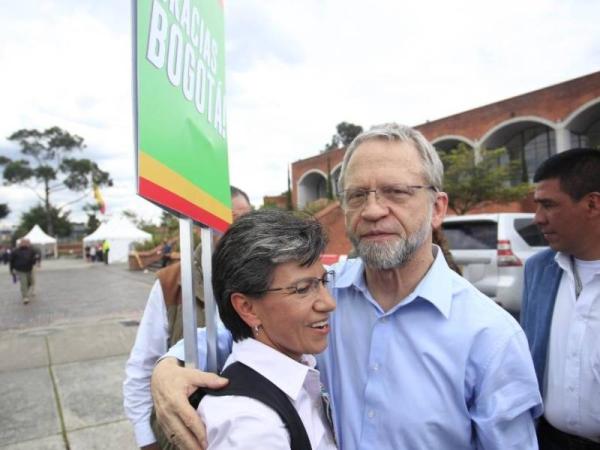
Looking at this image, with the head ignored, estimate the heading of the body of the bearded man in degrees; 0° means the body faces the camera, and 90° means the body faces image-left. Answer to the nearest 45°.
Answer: approximately 45°

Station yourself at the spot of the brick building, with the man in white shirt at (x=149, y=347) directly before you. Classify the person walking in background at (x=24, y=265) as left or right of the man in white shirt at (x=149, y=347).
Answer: right

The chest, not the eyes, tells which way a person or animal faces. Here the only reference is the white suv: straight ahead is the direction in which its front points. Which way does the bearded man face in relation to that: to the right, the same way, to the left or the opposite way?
the opposite way

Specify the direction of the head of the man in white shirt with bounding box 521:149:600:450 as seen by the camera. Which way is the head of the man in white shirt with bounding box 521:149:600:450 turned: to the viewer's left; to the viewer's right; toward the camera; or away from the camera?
to the viewer's left

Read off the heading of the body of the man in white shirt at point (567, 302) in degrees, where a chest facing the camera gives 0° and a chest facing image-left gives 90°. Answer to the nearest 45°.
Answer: approximately 45°

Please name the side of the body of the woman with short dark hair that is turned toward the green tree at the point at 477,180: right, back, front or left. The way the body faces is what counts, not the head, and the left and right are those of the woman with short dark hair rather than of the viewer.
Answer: left

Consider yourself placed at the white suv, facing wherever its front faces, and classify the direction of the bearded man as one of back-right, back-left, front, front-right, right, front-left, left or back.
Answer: back-right

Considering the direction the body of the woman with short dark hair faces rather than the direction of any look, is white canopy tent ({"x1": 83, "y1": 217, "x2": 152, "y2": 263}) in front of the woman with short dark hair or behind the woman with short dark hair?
behind

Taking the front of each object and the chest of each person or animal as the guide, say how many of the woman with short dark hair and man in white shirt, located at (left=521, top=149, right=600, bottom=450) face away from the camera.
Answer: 0
